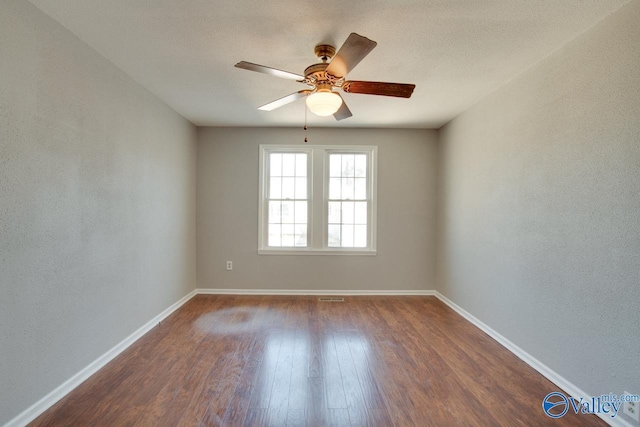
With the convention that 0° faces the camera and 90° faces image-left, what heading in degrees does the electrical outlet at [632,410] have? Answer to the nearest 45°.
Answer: approximately 45°
